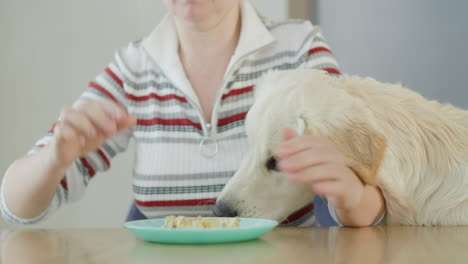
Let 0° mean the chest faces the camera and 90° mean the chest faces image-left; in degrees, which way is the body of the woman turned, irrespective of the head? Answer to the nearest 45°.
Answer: approximately 0°

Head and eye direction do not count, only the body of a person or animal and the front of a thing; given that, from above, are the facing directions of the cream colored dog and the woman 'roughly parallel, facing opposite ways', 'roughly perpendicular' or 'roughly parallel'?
roughly perpendicular

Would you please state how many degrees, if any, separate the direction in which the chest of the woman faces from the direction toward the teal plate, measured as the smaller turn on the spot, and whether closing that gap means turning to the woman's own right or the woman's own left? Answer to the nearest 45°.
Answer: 0° — they already face it

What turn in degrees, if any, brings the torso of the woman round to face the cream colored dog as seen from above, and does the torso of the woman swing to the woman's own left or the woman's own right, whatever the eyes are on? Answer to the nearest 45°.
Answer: approximately 45° to the woman's own left

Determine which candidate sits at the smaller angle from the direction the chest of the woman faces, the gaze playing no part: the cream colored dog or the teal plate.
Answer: the teal plate

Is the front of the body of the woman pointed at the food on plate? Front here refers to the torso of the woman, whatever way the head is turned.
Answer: yes

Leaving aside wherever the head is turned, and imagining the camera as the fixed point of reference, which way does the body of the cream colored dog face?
to the viewer's left
